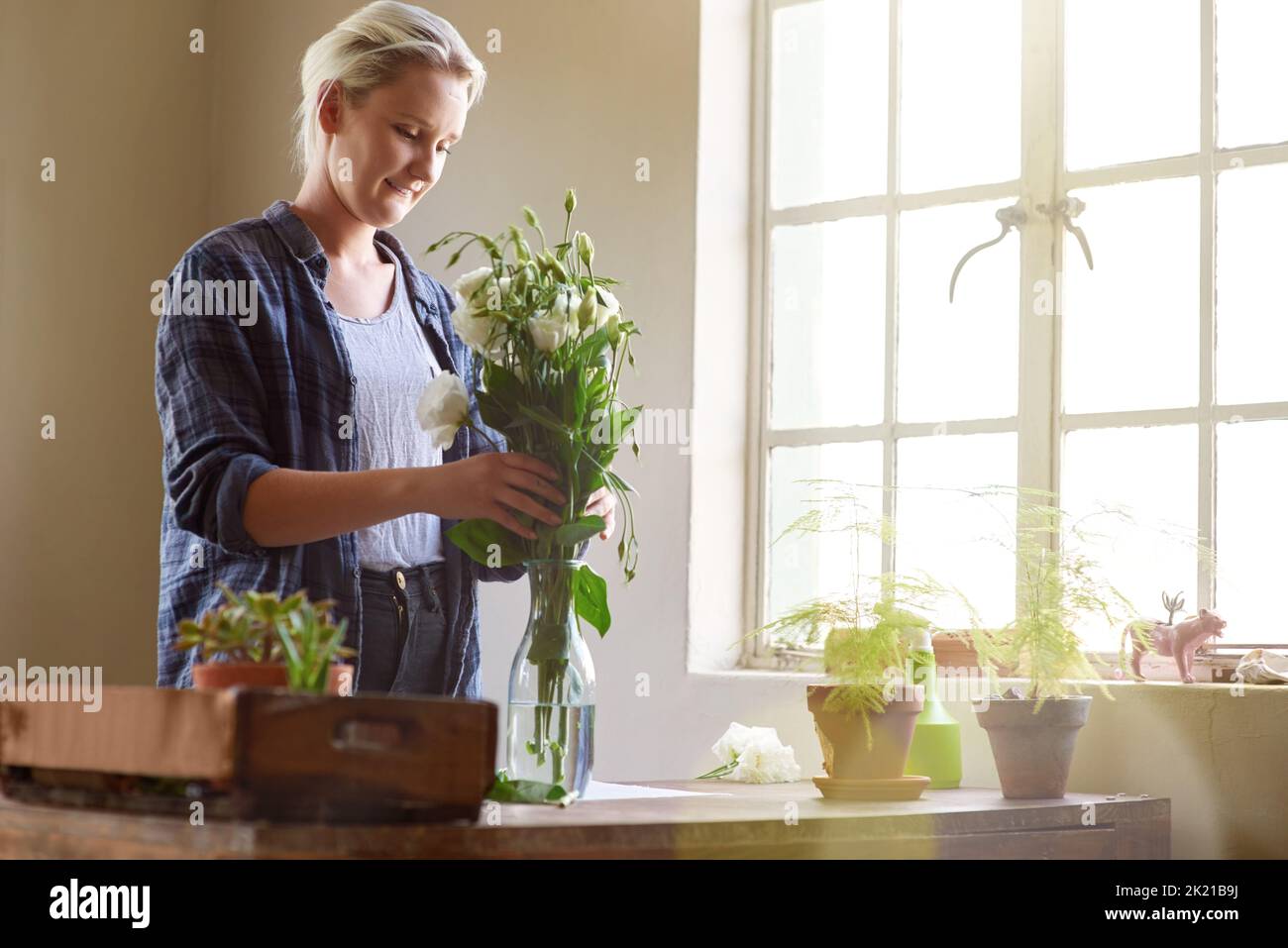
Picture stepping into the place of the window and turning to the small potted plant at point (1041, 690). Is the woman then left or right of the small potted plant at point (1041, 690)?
right

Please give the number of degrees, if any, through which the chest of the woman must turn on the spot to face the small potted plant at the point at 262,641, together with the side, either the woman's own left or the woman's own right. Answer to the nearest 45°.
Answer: approximately 45° to the woman's own right

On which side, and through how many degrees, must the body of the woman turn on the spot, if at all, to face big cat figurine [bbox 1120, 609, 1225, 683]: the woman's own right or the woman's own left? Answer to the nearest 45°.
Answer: approximately 45° to the woman's own left

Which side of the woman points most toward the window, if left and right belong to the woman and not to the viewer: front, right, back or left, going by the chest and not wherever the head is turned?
left

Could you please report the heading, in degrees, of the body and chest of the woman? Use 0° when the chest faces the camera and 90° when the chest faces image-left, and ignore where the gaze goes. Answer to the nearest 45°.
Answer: approximately 315°

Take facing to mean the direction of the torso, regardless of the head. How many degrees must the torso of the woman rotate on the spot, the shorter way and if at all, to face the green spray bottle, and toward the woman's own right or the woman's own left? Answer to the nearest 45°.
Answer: approximately 45° to the woman's own left

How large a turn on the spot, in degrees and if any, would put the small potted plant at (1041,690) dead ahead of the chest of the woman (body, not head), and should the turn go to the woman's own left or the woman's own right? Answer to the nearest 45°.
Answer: approximately 45° to the woman's own left
